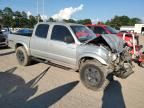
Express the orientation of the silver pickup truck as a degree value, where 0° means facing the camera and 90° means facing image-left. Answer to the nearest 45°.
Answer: approximately 315°
